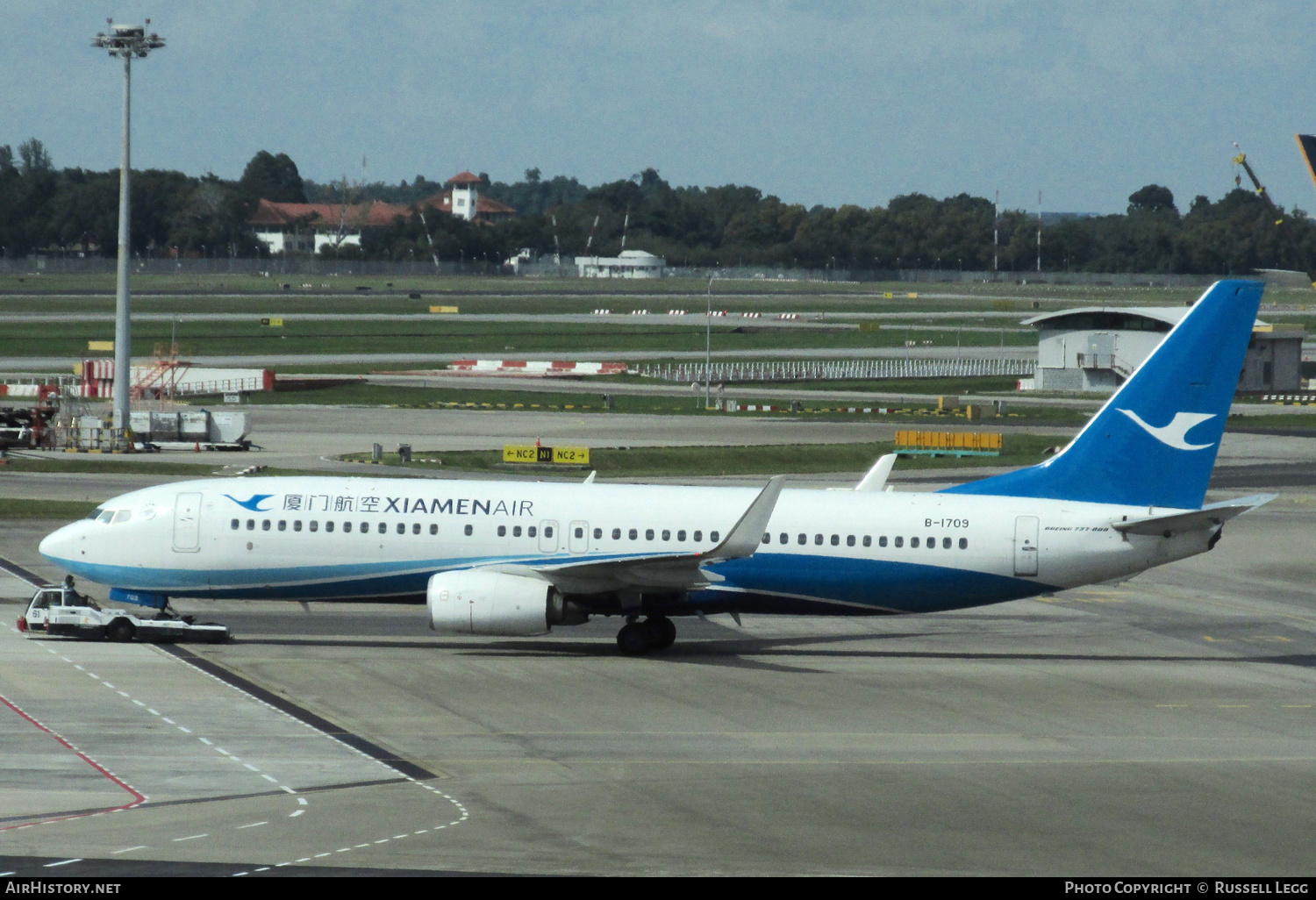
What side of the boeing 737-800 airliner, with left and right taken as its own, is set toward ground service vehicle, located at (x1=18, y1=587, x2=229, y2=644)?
front

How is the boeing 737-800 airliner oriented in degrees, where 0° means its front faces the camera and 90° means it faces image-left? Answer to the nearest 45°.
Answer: approximately 90°

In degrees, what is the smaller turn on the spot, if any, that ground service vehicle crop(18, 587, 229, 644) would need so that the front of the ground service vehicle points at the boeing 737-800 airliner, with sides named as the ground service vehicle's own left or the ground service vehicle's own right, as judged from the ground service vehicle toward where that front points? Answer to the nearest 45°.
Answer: approximately 180°

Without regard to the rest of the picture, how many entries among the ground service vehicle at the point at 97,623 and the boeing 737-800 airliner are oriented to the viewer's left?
2
